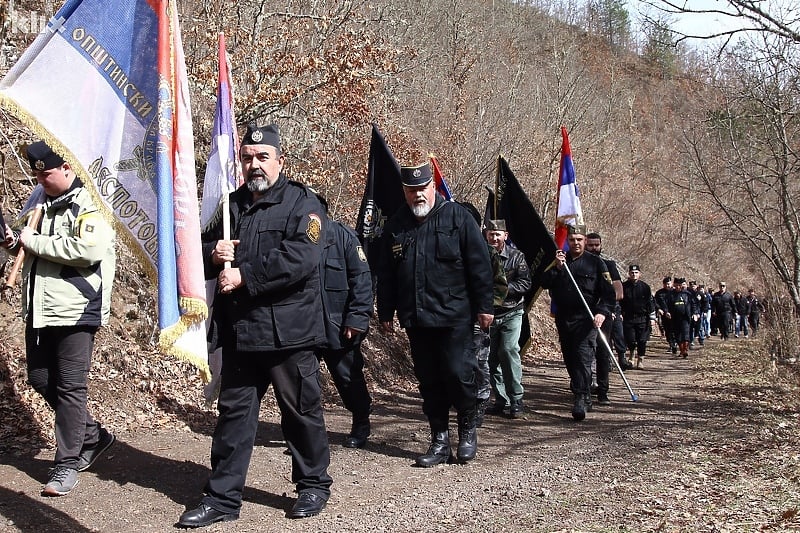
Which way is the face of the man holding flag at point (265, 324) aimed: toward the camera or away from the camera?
toward the camera

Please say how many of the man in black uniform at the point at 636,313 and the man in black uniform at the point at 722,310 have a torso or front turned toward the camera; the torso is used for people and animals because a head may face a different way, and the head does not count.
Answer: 2

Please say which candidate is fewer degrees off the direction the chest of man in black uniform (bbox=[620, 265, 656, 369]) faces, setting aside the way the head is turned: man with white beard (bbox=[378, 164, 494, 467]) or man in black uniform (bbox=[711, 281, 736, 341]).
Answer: the man with white beard

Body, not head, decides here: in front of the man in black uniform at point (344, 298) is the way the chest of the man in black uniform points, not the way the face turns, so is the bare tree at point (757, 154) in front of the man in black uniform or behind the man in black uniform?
behind

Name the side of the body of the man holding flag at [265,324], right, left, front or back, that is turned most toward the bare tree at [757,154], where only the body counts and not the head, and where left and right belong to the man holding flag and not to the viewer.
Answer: back

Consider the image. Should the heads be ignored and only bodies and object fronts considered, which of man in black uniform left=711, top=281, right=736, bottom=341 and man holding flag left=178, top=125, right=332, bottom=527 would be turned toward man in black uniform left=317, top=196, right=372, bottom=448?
man in black uniform left=711, top=281, right=736, bottom=341

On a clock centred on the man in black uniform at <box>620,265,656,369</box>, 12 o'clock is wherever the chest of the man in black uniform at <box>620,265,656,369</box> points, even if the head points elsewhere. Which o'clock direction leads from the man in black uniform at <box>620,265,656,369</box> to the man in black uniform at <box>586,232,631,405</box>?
the man in black uniform at <box>586,232,631,405</box> is roughly at 12 o'clock from the man in black uniform at <box>620,265,656,369</box>.

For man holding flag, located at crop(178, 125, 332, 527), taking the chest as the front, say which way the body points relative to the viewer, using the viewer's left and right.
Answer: facing the viewer and to the left of the viewer

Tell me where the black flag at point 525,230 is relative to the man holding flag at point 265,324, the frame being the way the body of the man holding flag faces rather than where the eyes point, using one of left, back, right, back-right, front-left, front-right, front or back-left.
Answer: back

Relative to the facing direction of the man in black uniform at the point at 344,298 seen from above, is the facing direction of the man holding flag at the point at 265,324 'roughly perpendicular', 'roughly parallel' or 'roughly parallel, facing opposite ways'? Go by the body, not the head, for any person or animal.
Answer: roughly parallel

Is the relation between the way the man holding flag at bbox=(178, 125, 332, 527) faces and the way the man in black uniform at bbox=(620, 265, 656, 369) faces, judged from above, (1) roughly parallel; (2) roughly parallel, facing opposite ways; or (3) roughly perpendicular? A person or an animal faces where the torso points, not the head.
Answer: roughly parallel

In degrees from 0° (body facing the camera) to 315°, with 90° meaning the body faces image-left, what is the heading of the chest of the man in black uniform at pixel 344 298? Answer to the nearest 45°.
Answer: approximately 45°

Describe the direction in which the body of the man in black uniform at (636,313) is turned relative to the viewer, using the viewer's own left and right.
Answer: facing the viewer

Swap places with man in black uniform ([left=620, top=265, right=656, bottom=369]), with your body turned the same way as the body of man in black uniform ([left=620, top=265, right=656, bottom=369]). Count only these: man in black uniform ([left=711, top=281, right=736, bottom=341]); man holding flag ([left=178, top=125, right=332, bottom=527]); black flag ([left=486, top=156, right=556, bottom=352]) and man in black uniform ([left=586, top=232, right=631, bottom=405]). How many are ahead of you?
3

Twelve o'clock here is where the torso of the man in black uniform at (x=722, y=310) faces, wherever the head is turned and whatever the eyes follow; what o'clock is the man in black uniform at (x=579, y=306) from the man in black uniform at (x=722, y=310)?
the man in black uniform at (x=579, y=306) is roughly at 12 o'clock from the man in black uniform at (x=722, y=310).

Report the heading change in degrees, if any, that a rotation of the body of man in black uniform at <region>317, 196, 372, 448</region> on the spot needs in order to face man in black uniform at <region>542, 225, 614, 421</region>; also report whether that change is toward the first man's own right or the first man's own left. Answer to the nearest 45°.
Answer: approximately 180°
